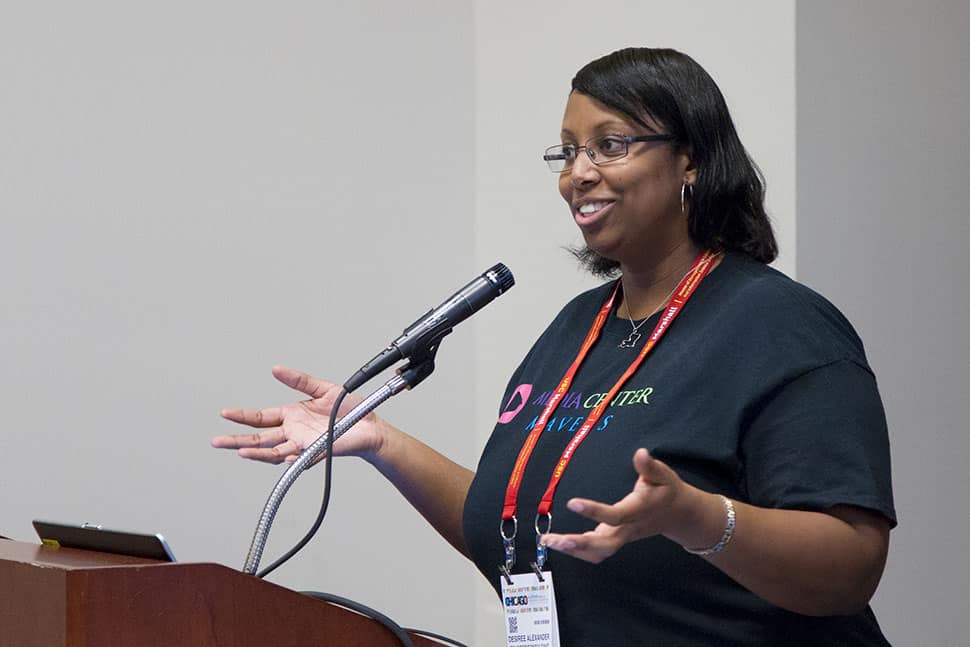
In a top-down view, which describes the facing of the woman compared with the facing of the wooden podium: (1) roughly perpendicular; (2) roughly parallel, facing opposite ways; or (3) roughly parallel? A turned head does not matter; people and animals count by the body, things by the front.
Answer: roughly parallel

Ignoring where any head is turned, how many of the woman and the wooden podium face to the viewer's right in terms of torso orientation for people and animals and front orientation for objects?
0

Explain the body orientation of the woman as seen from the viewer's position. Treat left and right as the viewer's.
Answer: facing the viewer and to the left of the viewer

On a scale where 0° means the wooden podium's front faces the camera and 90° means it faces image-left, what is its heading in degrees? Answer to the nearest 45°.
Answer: approximately 45°

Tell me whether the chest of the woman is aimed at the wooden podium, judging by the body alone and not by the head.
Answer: yes

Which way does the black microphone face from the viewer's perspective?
to the viewer's right

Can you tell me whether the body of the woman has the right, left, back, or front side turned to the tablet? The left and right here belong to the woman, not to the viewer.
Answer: front
